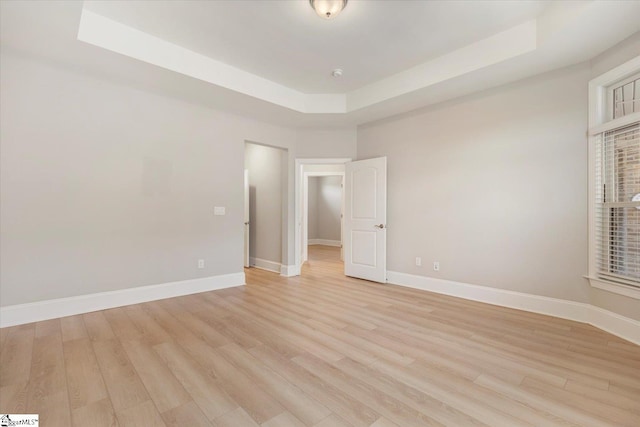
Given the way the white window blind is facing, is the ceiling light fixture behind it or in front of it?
in front

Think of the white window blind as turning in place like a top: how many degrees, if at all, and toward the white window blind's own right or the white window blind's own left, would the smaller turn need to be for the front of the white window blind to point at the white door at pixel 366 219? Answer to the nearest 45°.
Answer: approximately 45° to the white window blind's own right

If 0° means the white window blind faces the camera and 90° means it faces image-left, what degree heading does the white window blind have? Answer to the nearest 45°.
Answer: approximately 45°
